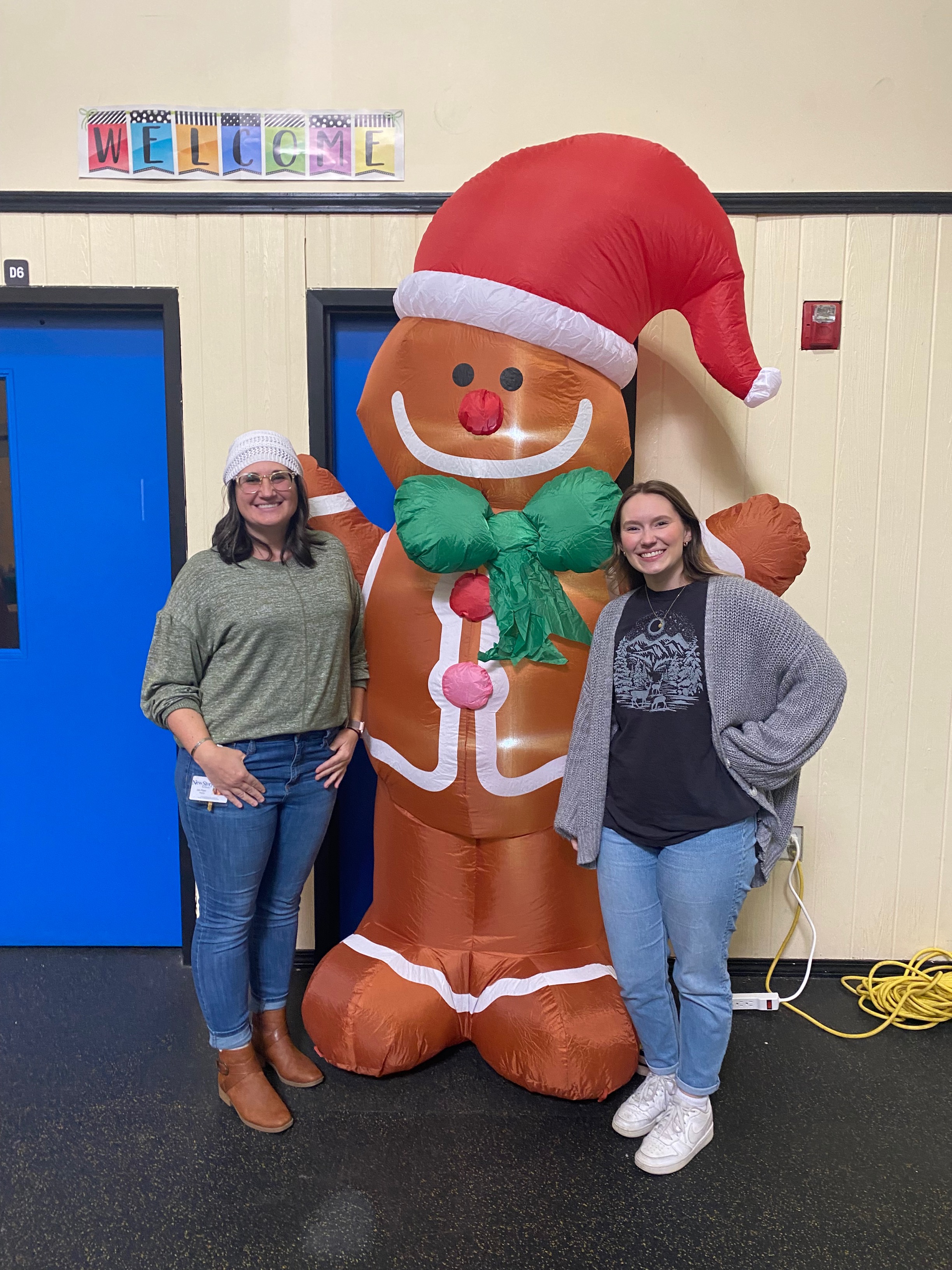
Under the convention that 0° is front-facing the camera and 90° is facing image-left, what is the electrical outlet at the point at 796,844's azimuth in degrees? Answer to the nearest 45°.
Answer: approximately 0°

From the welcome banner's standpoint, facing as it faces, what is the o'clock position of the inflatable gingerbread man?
The inflatable gingerbread man is roughly at 11 o'clock from the welcome banner.

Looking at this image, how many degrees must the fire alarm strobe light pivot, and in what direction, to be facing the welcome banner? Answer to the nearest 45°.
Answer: approximately 90° to its right

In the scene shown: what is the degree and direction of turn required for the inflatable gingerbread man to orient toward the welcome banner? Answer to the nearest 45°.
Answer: approximately 135° to its right
